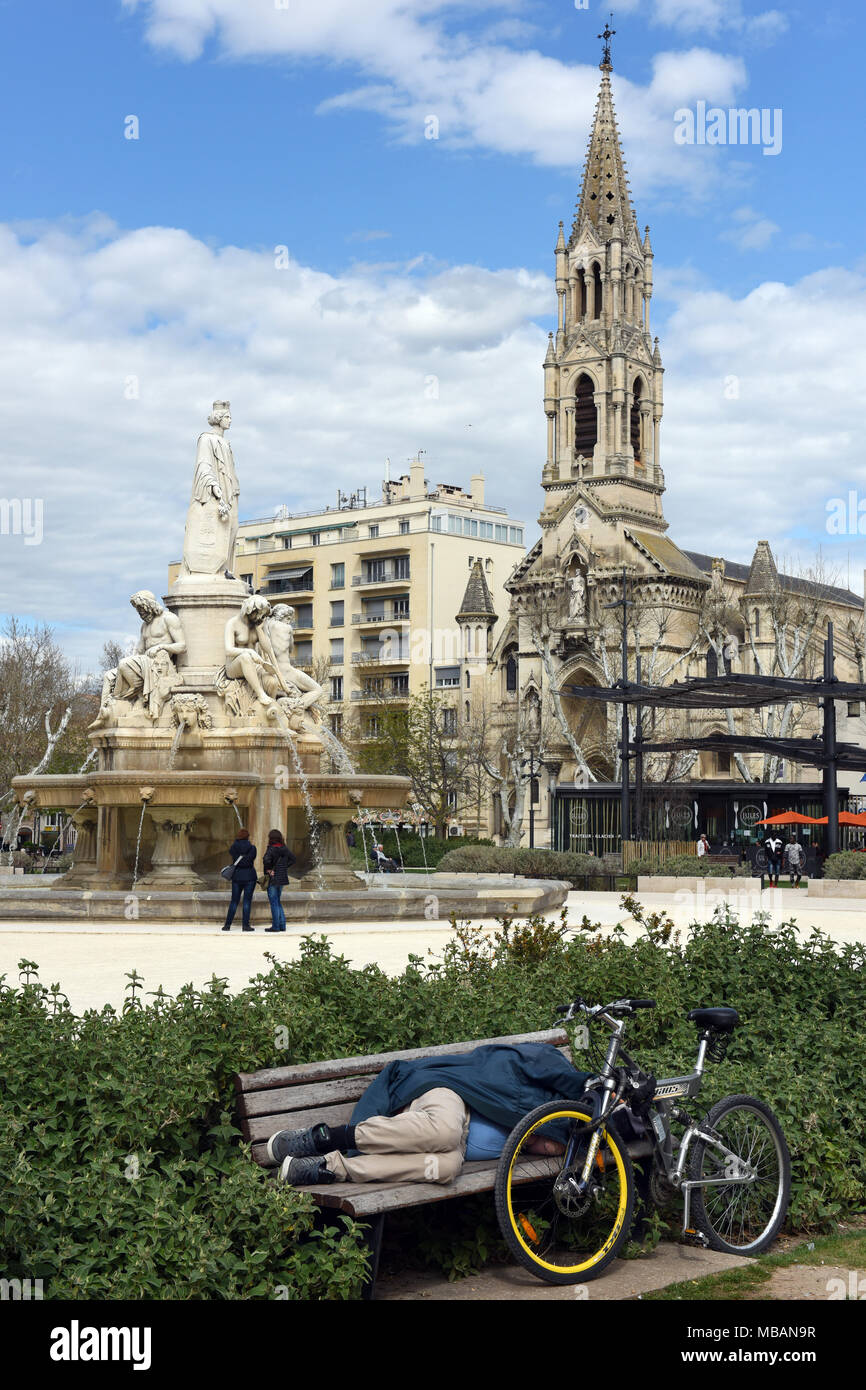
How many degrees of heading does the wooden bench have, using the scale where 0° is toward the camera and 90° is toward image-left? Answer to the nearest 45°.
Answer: approximately 315°

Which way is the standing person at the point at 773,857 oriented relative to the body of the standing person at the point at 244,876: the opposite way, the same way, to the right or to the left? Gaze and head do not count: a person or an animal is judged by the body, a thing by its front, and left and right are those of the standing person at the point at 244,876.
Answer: the opposite way

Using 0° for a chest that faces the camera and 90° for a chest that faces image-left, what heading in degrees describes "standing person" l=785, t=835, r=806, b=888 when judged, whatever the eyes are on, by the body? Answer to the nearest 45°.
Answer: approximately 0°

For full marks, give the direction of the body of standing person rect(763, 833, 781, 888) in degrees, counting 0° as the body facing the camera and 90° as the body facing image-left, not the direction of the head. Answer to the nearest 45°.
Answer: approximately 0°

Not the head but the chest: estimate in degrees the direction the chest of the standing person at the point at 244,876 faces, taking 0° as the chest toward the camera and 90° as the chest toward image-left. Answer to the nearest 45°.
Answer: approximately 180°

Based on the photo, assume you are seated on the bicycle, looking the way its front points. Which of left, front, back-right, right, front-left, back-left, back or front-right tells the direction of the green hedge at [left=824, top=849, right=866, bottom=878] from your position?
back-right

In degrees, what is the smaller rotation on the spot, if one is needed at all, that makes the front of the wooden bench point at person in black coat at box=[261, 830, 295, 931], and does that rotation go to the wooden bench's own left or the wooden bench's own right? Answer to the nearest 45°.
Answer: approximately 135° to the wooden bench's own left
